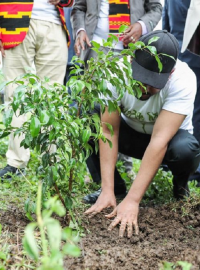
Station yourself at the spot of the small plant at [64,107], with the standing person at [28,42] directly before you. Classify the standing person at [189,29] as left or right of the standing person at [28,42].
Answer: right

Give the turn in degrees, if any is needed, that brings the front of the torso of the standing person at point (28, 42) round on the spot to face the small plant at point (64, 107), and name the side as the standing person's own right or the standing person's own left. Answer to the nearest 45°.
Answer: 0° — they already face it

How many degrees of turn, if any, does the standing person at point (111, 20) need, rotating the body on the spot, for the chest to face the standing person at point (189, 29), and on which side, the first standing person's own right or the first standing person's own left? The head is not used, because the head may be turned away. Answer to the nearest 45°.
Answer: approximately 135° to the first standing person's own left

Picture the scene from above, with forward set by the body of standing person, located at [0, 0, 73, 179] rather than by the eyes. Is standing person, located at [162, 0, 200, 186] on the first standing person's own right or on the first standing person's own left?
on the first standing person's own left

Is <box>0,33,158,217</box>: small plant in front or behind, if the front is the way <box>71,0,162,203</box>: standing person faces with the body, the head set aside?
in front

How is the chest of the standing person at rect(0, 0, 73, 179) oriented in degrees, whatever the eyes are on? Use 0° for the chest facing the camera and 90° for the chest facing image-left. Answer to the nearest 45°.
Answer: approximately 0°
